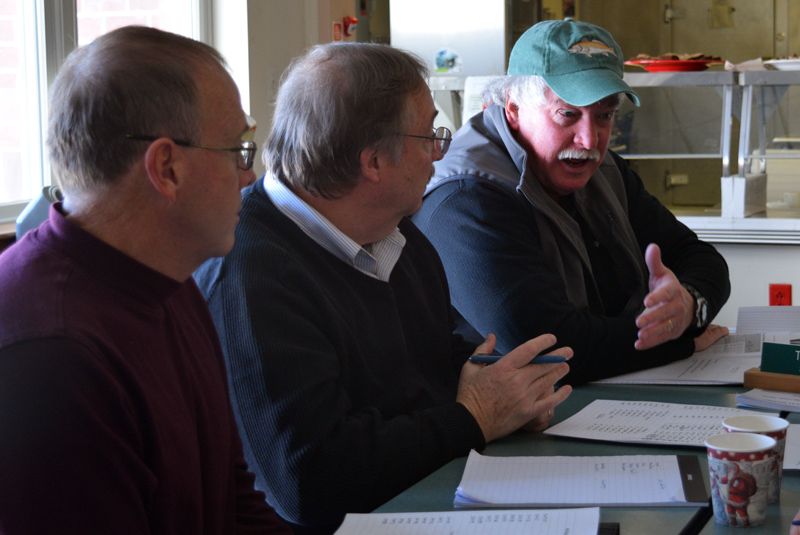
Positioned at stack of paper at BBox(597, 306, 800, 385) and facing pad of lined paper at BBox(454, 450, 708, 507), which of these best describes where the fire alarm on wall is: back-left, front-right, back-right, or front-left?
back-right

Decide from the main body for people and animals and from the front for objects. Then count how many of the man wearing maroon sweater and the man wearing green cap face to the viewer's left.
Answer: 0

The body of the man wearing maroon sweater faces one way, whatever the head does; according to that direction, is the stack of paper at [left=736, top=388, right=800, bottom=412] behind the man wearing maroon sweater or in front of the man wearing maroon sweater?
in front

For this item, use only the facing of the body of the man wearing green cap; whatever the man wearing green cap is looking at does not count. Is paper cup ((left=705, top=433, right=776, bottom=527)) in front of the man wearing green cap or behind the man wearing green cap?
in front

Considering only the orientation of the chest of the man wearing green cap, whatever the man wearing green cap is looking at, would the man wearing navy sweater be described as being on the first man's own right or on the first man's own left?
on the first man's own right

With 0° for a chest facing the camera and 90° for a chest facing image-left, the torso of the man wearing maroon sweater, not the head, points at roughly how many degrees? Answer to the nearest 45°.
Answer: approximately 270°

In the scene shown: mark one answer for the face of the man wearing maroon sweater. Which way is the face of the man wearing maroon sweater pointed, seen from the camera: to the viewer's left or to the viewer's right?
to the viewer's right

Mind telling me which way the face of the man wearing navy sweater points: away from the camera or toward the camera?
away from the camera
